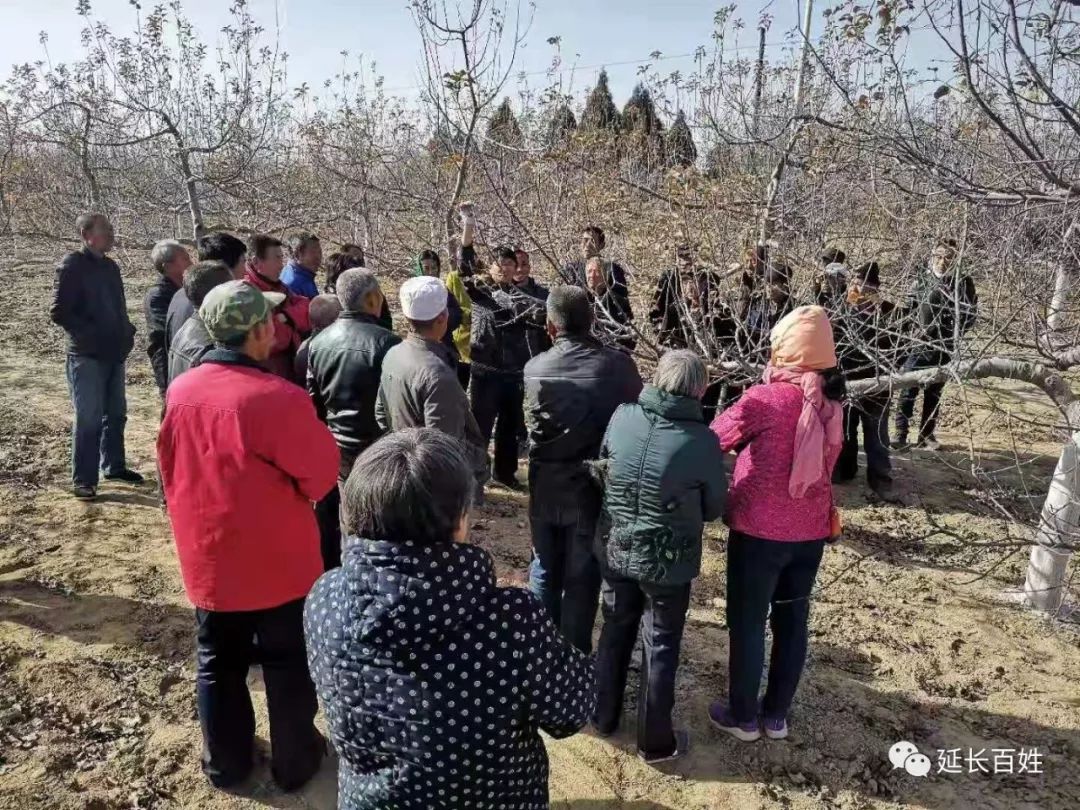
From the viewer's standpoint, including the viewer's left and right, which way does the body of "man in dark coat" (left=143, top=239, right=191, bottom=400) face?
facing to the right of the viewer

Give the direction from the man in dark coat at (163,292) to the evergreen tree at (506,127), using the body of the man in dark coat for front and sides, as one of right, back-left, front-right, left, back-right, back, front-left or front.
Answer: front-left

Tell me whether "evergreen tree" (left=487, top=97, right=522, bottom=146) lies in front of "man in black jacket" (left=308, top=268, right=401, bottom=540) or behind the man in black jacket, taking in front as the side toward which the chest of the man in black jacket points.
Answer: in front

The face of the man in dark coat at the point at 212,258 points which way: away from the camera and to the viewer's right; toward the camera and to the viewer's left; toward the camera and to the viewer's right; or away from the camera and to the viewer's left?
away from the camera and to the viewer's right

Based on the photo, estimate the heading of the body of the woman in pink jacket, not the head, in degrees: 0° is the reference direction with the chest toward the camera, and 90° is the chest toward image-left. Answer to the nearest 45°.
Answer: approximately 135°

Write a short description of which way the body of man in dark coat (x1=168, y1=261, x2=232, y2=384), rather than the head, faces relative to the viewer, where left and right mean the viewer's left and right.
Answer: facing away from the viewer and to the right of the viewer

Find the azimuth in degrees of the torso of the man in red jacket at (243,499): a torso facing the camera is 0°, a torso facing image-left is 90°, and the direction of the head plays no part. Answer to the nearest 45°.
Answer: approximately 225°

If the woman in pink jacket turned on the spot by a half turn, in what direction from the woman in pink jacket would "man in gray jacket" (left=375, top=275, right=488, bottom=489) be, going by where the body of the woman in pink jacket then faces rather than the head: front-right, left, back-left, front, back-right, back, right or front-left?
back-right

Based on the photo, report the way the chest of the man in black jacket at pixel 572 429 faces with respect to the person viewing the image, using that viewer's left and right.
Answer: facing away from the viewer

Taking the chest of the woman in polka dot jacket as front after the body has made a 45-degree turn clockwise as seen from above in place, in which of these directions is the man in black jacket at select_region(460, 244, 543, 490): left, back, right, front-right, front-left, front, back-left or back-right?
left

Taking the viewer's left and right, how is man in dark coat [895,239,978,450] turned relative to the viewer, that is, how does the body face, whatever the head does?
facing the viewer and to the left of the viewer

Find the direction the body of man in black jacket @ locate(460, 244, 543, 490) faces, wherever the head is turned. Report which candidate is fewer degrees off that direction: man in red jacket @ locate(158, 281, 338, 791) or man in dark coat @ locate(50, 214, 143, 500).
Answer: the man in red jacket

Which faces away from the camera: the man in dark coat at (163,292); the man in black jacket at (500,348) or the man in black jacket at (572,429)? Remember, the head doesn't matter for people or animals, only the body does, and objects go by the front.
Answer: the man in black jacket at (572,429)

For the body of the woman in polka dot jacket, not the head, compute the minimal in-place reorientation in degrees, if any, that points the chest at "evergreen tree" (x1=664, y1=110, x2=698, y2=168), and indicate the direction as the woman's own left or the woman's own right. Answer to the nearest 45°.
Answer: approximately 45° to the woman's own left

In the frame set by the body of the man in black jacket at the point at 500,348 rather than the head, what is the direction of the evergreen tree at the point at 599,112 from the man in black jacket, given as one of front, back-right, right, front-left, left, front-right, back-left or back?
back

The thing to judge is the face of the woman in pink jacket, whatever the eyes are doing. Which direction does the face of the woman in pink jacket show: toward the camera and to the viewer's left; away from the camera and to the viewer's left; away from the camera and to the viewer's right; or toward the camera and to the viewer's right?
away from the camera and to the viewer's left

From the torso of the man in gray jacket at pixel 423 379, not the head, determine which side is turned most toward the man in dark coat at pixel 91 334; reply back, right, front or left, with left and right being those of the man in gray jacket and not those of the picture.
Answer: left

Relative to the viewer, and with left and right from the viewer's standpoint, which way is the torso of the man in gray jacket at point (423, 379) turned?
facing away from the viewer and to the right of the viewer

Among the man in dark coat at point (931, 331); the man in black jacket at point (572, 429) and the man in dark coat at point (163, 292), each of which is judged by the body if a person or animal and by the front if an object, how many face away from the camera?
1
